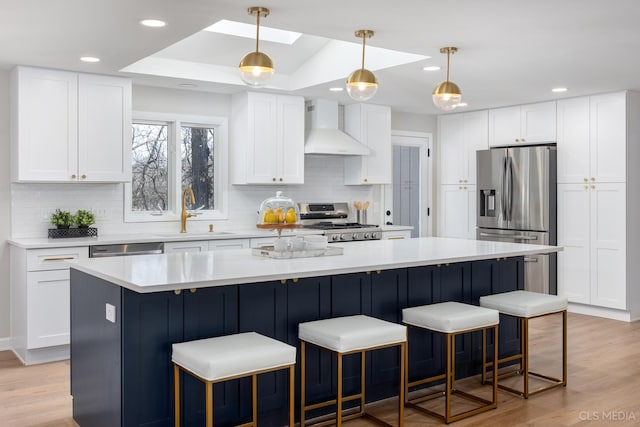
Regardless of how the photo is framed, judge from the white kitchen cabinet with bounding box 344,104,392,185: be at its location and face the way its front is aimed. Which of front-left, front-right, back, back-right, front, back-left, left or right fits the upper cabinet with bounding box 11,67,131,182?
right

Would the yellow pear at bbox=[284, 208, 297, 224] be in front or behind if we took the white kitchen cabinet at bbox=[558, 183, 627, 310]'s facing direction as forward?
in front

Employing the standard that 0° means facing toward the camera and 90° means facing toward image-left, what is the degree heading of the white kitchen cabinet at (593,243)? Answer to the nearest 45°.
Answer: approximately 45°

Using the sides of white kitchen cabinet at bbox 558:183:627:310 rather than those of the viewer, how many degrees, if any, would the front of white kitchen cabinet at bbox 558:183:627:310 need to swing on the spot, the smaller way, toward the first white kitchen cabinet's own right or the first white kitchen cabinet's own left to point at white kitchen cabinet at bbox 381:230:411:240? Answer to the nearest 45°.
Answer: approximately 45° to the first white kitchen cabinet's own right

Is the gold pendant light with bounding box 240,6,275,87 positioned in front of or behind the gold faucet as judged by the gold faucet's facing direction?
in front

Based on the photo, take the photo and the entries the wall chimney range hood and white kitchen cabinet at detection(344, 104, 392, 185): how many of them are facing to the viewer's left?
0

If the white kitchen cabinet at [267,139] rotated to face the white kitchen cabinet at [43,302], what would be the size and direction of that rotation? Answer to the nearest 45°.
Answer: approximately 90° to its right

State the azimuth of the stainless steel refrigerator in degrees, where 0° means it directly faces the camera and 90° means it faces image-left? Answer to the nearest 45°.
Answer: approximately 45°

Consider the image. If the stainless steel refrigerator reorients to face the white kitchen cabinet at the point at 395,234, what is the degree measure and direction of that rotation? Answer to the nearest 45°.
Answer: approximately 45° to its right

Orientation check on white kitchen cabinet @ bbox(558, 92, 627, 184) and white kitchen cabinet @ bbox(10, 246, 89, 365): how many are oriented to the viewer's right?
0

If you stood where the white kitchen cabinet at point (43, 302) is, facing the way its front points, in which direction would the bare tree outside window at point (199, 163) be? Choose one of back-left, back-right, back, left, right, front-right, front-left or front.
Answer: back-left

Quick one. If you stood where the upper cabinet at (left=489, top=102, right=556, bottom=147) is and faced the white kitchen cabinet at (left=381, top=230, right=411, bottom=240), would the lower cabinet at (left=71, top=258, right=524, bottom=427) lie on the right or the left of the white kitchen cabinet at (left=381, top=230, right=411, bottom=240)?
left

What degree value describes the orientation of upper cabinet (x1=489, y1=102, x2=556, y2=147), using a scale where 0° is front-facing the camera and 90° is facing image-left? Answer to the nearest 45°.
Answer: approximately 45°

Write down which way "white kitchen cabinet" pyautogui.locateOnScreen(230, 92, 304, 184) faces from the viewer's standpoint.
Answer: facing the viewer and to the right of the viewer
